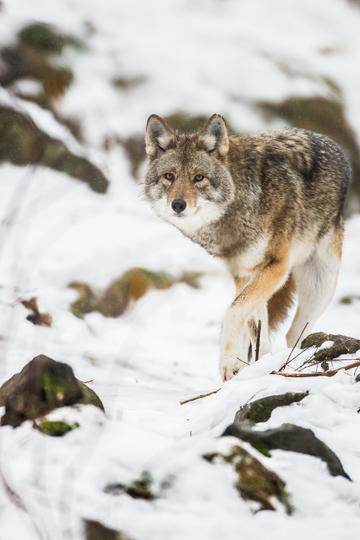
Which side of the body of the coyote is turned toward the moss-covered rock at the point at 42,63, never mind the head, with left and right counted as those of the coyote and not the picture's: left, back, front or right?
right

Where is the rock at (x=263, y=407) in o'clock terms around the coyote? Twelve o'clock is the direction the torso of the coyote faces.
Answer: The rock is roughly at 10 o'clock from the coyote.

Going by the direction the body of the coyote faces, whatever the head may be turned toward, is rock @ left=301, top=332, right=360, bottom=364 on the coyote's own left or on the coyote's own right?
on the coyote's own left

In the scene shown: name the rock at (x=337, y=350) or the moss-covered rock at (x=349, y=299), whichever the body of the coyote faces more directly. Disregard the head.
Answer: the rock

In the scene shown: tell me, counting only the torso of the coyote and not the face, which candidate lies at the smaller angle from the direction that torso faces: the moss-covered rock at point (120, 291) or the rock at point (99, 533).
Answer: the rock

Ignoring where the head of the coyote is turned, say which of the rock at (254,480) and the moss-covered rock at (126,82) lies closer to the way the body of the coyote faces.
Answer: the rock

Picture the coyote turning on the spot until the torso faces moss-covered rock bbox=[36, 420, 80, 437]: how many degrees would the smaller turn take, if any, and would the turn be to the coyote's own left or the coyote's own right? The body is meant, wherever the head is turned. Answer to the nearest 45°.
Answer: approximately 45° to the coyote's own left

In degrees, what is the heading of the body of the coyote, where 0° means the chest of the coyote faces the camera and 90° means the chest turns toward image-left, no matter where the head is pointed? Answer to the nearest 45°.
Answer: approximately 45°

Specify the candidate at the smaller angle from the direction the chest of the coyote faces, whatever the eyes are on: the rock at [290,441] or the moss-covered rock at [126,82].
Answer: the rock

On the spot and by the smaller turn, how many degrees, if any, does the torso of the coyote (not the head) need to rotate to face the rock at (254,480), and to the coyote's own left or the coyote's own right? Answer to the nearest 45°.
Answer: approximately 45° to the coyote's own left

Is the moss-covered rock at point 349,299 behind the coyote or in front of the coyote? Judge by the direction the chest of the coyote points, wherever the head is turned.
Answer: behind

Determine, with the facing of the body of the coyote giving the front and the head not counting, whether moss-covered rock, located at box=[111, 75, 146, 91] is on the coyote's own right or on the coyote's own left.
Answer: on the coyote's own right

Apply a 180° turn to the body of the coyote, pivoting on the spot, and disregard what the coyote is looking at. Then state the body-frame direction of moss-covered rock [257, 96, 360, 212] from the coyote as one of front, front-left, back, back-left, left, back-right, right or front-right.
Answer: front-left
